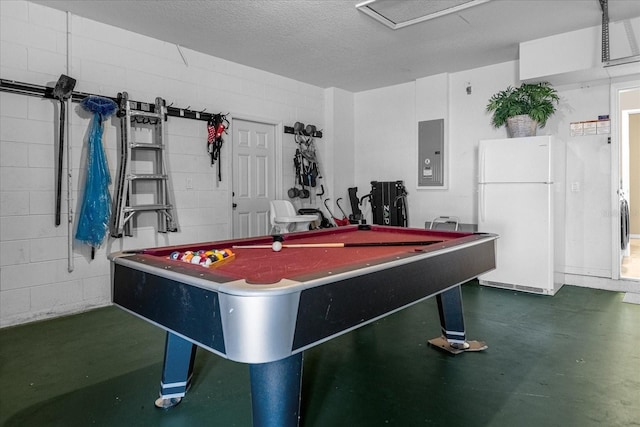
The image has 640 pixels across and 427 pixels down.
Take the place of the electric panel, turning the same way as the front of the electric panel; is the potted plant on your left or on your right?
on your left

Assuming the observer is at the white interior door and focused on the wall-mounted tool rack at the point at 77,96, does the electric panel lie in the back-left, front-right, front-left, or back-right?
back-left

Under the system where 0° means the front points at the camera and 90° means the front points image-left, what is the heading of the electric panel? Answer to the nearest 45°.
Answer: approximately 45°

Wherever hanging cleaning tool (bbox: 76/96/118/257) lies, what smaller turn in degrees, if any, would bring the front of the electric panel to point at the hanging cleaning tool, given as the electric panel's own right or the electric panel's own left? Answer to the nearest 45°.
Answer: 0° — it already faces it

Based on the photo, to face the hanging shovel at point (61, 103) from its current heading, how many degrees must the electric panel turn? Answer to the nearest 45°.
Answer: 0° — it already faces it
